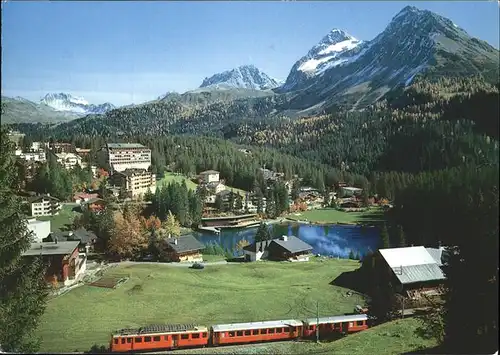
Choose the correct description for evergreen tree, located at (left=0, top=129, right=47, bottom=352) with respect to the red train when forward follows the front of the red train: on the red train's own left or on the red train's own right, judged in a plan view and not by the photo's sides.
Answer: on the red train's own left

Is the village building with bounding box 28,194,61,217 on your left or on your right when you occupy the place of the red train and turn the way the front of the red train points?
on your right

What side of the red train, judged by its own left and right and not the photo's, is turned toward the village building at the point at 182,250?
right

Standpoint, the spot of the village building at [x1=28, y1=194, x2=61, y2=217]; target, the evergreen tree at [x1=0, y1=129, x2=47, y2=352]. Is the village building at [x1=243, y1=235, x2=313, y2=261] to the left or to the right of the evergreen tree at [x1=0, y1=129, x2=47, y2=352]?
left

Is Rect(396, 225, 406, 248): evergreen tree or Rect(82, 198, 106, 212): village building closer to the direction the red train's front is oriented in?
the village building

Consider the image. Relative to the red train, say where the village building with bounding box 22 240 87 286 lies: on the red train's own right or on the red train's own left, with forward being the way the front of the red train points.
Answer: on the red train's own right

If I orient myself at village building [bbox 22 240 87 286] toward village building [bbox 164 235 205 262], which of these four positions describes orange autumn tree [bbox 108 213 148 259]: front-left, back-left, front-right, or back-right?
front-left

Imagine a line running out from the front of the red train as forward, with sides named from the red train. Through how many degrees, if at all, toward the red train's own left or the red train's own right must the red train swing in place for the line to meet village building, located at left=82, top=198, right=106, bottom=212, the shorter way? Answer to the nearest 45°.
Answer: approximately 90° to the red train's own right

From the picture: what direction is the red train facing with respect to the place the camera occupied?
facing to the left of the viewer
